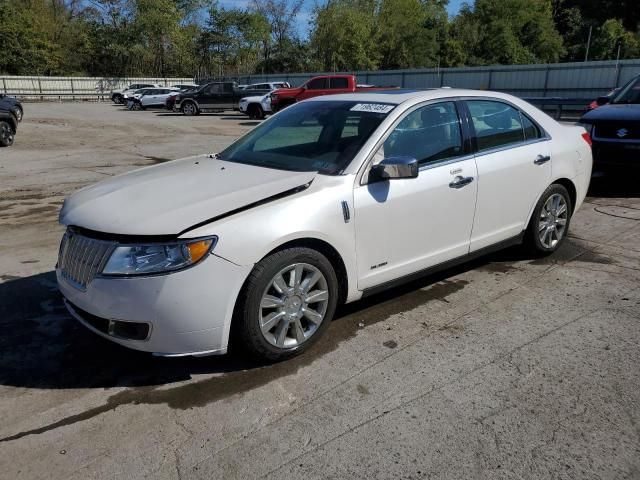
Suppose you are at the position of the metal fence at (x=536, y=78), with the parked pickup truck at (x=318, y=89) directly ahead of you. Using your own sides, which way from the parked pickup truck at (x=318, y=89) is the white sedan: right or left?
left

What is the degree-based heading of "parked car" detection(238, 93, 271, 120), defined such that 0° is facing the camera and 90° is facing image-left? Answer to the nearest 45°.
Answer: approximately 45°

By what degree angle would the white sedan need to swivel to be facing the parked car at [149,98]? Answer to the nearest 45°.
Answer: approximately 135° to its right

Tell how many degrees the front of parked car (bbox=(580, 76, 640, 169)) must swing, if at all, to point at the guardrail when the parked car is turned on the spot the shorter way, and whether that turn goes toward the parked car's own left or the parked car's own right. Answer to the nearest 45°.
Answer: approximately 135° to the parked car's own right

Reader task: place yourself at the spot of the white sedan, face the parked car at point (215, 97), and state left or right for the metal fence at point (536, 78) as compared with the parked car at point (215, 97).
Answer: right

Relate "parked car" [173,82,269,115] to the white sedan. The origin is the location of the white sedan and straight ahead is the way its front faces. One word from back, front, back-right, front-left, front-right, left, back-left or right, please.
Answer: back-right

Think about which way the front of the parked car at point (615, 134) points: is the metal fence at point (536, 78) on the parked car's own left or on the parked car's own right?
on the parked car's own right

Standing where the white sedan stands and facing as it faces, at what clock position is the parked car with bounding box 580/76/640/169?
The parked car is roughly at 6 o'clock from the white sedan.

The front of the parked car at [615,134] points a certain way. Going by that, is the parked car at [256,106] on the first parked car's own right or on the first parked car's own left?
on the first parked car's own right

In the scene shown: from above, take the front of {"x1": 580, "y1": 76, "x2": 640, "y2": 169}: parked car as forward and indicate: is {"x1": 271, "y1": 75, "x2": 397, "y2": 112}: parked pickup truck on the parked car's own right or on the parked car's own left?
on the parked car's own right
